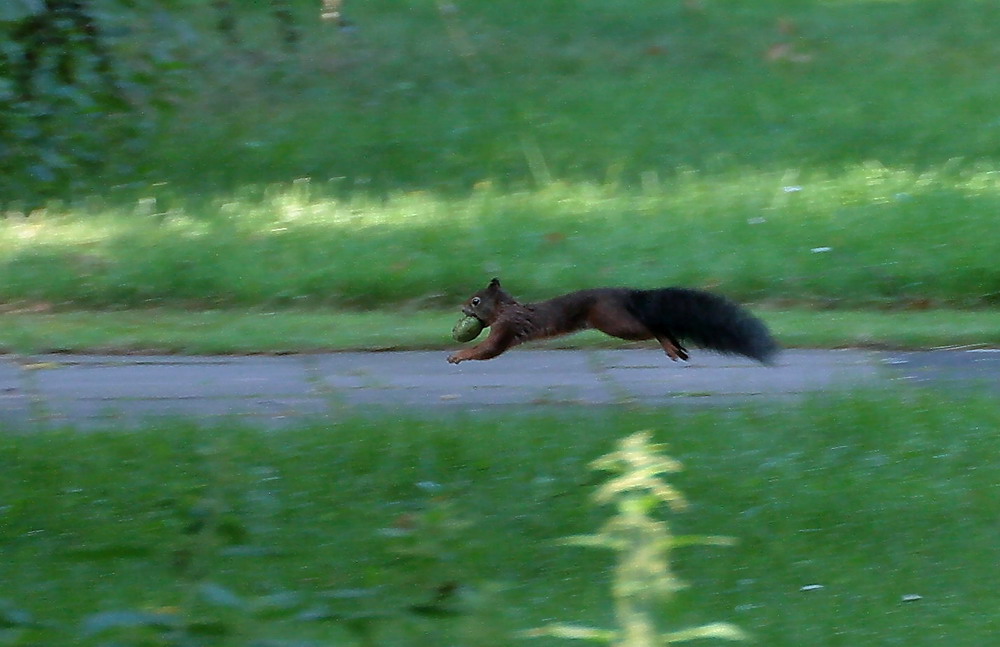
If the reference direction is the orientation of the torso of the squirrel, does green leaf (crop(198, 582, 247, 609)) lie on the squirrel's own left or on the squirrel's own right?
on the squirrel's own left

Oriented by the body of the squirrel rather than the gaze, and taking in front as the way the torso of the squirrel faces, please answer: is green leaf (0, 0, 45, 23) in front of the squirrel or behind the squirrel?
in front

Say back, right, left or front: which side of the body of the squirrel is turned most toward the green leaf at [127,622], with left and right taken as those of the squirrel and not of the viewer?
left

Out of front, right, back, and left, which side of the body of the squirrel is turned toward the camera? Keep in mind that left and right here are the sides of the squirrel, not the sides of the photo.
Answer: left
